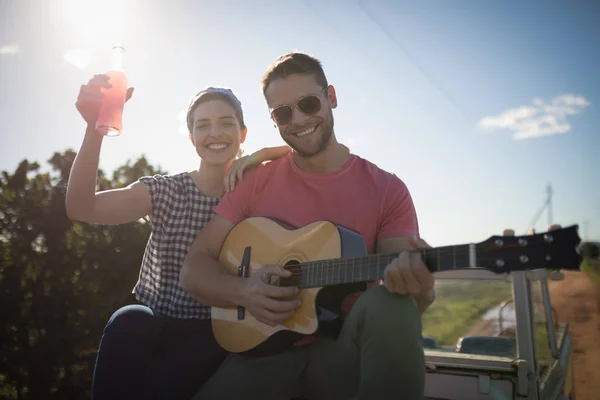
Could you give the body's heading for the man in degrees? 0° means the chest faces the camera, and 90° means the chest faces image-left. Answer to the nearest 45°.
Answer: approximately 0°

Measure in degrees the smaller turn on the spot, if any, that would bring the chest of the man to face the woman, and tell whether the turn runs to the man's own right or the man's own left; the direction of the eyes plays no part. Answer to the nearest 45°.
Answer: approximately 90° to the man's own right

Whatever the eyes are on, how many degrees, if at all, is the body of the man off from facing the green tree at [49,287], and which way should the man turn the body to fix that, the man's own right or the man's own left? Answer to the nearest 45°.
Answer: approximately 135° to the man's own right

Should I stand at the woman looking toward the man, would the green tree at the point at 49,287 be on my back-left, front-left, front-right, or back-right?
back-left
